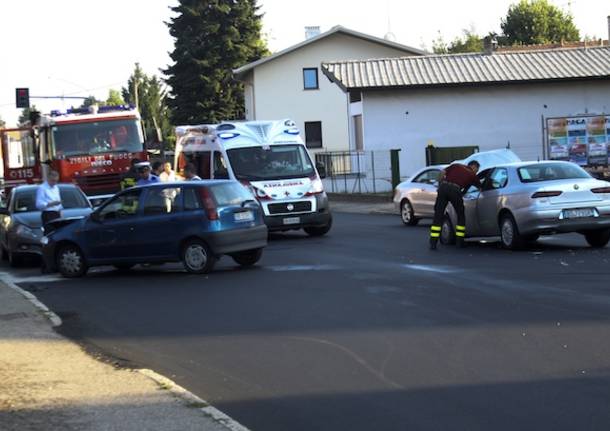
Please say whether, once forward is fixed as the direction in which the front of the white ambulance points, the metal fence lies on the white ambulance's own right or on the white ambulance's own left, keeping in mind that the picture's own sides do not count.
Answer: on the white ambulance's own left

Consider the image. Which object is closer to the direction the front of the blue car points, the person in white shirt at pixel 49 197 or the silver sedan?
the person in white shirt

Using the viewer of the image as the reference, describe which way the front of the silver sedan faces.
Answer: facing away from the viewer and to the left of the viewer

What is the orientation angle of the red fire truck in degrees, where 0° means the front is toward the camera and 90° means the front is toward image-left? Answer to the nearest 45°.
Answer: approximately 315°

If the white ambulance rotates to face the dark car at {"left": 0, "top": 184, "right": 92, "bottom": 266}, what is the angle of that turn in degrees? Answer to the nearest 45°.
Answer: approximately 90° to its right

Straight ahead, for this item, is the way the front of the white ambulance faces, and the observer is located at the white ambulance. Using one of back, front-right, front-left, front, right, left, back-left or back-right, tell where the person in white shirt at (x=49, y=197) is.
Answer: right

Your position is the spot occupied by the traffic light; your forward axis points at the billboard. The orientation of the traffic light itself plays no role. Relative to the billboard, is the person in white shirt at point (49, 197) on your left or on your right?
right

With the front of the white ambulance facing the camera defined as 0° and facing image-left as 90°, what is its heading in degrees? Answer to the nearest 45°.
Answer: approximately 315°

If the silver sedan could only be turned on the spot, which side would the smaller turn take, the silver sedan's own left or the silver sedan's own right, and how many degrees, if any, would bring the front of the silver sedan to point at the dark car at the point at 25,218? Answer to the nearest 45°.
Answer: approximately 45° to the silver sedan's own left

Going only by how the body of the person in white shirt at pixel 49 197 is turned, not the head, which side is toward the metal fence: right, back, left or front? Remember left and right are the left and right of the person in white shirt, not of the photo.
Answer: left

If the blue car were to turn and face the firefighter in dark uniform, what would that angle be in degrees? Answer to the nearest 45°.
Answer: approximately 135° to its right

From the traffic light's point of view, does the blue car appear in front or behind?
in front

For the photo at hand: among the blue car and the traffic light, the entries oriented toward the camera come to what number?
1
